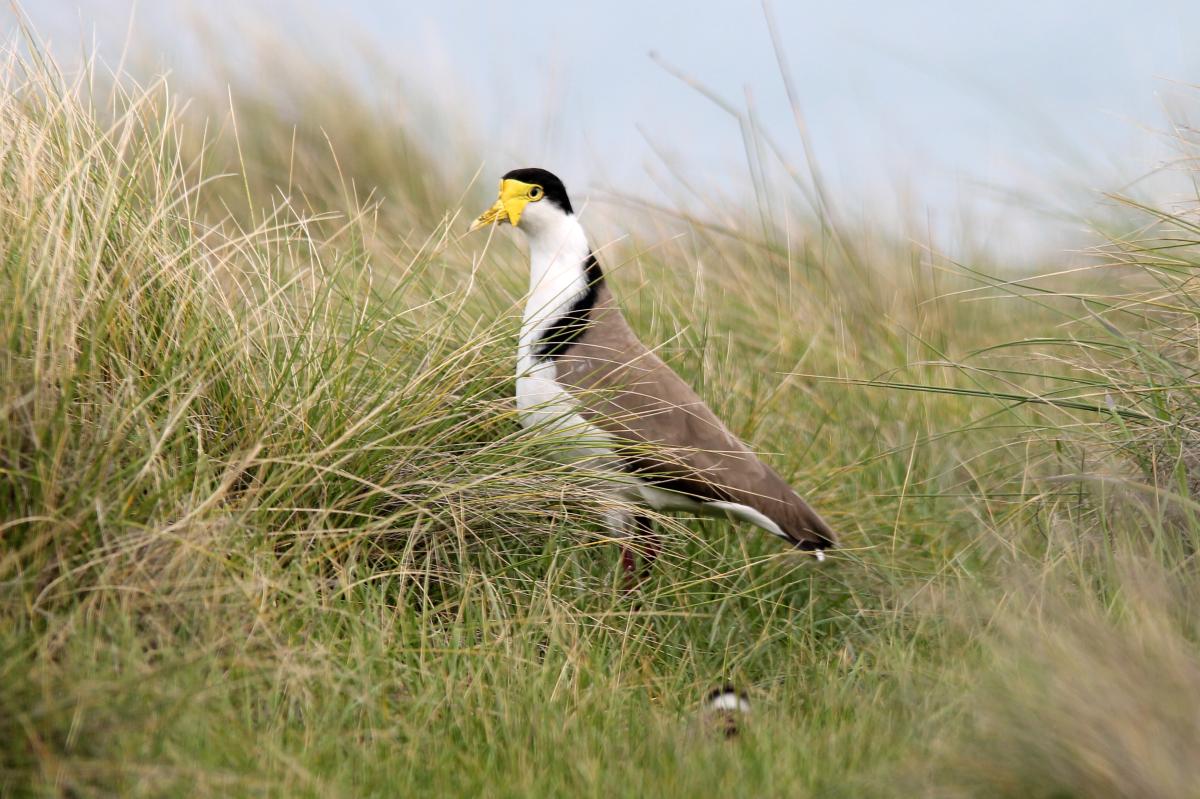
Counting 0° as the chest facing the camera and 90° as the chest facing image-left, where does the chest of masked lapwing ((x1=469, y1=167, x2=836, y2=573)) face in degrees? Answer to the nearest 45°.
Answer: approximately 90°

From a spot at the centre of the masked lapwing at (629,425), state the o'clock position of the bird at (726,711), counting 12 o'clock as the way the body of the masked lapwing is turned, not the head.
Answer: The bird is roughly at 9 o'clock from the masked lapwing.
